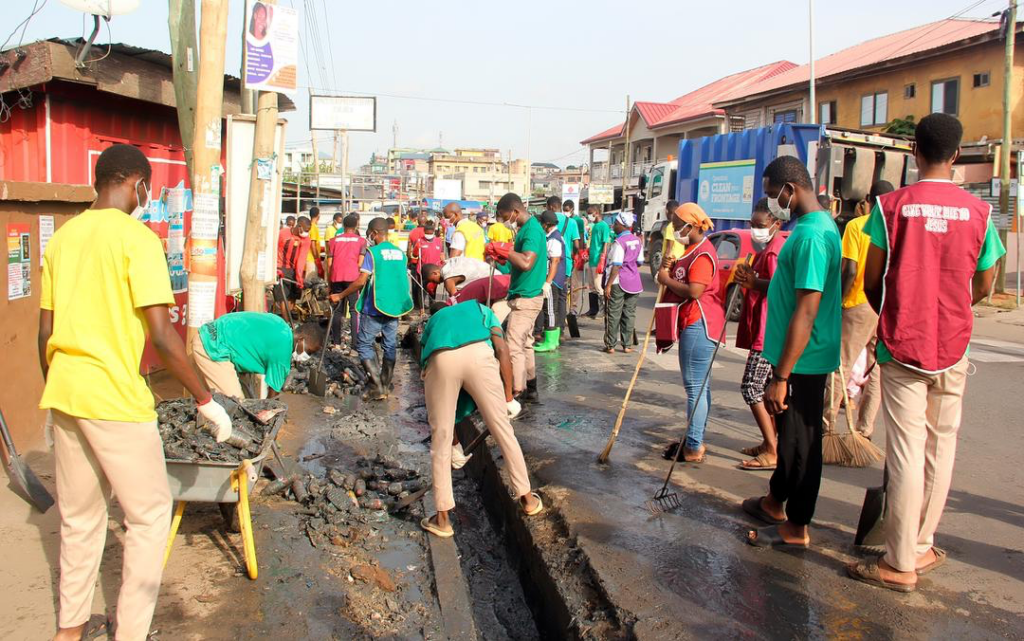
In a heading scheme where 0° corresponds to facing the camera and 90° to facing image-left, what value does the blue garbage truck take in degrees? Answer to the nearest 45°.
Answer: approximately 135°

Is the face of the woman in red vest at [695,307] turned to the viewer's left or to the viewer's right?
to the viewer's left

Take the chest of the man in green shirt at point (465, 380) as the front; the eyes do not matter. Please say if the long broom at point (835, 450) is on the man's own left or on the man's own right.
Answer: on the man's own right

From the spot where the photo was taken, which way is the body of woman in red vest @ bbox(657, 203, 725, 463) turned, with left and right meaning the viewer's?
facing to the left of the viewer

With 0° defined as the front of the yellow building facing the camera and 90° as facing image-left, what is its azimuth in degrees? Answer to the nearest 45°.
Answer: approximately 45°

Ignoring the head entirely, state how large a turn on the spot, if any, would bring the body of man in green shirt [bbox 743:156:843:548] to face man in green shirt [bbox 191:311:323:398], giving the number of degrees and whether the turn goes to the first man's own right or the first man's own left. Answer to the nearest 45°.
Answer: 0° — they already face them

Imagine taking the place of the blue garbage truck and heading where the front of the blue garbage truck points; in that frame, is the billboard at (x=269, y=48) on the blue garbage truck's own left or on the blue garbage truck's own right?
on the blue garbage truck's own left

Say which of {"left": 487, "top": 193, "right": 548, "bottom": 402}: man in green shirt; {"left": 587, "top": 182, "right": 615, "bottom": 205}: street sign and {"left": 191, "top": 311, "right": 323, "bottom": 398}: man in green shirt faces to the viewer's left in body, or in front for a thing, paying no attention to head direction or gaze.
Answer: {"left": 487, "top": 193, "right": 548, "bottom": 402}: man in green shirt

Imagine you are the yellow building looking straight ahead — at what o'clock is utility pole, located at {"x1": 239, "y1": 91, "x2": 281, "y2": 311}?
The utility pole is roughly at 11 o'clock from the yellow building.

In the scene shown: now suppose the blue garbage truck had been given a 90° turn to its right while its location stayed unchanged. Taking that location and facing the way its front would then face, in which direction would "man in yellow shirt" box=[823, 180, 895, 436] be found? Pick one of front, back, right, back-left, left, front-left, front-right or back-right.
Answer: back-right

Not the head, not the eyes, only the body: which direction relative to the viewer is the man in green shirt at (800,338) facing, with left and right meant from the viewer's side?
facing to the left of the viewer

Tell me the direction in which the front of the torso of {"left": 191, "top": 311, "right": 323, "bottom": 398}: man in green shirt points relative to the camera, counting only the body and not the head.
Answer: to the viewer's right
